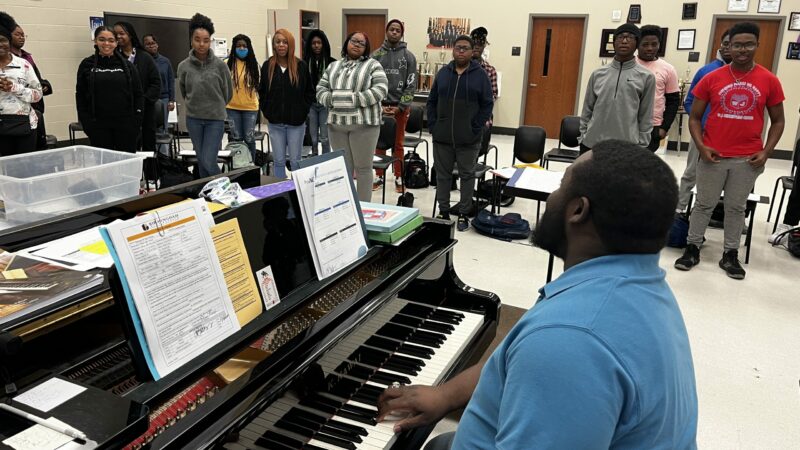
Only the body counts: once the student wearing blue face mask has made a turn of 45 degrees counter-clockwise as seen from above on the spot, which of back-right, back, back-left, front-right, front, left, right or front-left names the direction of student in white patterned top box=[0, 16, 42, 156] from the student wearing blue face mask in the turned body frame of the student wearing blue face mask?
right

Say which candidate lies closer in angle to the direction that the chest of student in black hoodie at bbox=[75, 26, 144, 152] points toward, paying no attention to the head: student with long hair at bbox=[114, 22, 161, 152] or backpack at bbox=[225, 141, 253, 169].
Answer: the backpack

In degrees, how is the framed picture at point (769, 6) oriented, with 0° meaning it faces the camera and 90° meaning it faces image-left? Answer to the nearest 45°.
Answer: approximately 0°

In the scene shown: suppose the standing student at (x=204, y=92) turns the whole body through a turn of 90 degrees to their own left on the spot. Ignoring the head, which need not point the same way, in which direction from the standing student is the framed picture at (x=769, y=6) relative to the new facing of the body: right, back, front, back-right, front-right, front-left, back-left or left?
front

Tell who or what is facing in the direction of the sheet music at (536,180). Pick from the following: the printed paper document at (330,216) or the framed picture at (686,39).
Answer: the framed picture

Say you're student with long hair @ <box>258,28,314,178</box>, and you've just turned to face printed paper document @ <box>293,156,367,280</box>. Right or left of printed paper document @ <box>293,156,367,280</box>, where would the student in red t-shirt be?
left

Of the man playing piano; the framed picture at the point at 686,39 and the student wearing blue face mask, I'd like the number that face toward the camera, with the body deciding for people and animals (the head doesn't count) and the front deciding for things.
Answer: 2

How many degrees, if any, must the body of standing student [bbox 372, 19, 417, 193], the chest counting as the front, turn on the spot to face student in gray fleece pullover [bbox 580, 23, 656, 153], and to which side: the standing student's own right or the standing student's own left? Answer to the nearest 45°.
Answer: approximately 45° to the standing student's own left

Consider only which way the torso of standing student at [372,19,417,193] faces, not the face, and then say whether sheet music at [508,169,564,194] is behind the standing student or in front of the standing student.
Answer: in front

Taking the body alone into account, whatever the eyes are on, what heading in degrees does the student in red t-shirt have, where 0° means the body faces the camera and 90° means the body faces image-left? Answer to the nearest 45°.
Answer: approximately 0°

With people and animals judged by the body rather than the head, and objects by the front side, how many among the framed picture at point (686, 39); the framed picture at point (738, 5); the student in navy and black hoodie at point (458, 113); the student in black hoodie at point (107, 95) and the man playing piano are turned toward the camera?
4

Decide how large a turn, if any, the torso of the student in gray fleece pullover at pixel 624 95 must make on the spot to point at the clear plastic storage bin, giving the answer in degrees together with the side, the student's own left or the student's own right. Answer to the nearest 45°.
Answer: approximately 45° to the student's own right
